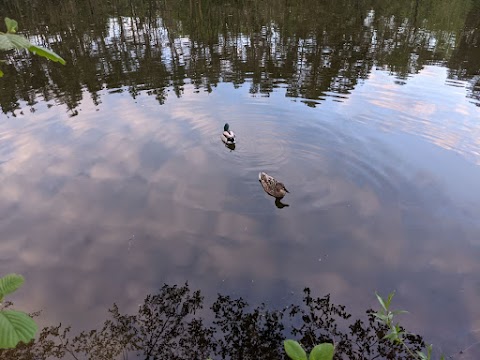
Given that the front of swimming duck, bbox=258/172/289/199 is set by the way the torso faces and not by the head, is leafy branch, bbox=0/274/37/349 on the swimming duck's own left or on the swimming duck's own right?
on the swimming duck's own right

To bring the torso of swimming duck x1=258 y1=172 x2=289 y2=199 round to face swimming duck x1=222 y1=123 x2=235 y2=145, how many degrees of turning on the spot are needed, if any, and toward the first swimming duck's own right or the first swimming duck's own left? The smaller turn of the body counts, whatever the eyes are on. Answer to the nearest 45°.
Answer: approximately 180°

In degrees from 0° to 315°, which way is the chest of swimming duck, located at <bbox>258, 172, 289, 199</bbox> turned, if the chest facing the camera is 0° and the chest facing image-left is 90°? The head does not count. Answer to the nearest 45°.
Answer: approximately 315°
